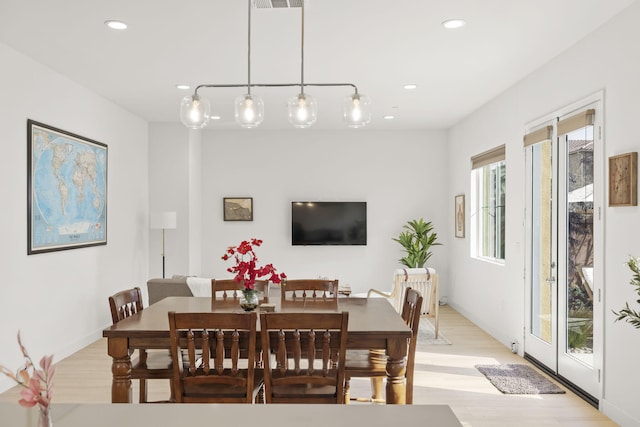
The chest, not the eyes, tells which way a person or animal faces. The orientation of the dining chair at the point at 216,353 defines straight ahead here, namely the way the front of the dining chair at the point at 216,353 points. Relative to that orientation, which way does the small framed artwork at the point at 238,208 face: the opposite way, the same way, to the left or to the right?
the opposite way

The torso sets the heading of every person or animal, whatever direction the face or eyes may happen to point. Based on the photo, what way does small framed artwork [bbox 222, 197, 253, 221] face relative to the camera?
toward the camera

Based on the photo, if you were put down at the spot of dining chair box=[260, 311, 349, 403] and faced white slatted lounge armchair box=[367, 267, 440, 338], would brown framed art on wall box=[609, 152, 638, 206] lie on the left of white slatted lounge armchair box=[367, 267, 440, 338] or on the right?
right

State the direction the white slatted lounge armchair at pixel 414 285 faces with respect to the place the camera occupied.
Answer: facing away from the viewer and to the left of the viewer

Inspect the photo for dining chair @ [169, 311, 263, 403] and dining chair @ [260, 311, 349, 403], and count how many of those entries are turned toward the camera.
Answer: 0

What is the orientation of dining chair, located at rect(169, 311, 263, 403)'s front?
away from the camera

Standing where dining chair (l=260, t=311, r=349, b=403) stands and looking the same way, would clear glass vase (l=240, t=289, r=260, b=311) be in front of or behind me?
in front

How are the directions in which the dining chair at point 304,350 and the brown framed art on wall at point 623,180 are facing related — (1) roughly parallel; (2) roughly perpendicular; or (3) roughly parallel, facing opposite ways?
roughly perpendicular

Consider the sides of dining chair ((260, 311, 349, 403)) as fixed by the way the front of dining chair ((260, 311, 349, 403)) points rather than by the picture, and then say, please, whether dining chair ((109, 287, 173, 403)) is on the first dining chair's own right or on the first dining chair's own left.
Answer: on the first dining chair's own left

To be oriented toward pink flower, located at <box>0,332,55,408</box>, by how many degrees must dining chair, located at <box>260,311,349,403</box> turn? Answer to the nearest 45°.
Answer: approximately 180°

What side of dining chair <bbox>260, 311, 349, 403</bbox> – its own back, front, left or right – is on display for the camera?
back

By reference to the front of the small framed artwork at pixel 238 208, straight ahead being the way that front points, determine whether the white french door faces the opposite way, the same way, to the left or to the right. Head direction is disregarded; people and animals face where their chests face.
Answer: to the right

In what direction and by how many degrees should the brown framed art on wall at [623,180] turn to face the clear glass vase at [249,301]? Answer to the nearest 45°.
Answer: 0° — it already faces it

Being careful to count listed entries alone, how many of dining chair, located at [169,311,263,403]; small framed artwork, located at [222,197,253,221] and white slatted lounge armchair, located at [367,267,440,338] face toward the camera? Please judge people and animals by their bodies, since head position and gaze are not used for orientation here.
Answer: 1

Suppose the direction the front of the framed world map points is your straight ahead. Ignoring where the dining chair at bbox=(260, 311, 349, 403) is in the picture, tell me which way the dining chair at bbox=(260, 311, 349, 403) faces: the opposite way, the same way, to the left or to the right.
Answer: to the left

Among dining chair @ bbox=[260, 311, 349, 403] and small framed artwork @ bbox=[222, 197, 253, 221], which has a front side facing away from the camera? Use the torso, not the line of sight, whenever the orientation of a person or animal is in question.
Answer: the dining chair
